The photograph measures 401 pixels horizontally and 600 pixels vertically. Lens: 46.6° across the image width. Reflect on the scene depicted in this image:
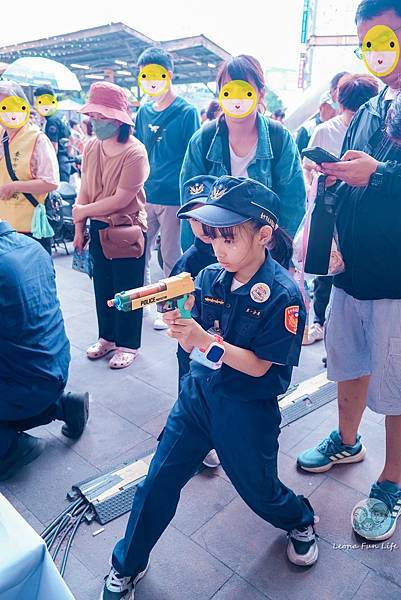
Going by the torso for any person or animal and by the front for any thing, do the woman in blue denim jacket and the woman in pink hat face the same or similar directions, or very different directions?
same or similar directions

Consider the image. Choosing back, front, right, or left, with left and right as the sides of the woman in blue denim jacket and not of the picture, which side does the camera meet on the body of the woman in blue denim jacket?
front

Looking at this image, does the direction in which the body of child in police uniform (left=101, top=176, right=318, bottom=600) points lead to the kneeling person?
no

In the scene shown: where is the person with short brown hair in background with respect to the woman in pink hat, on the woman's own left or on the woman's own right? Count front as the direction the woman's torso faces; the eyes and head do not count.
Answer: on the woman's own left

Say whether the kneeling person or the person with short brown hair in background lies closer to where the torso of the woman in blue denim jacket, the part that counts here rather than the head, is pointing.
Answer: the kneeling person

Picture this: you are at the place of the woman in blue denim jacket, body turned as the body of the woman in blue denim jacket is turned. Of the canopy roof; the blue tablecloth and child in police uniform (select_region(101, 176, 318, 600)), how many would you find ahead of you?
2

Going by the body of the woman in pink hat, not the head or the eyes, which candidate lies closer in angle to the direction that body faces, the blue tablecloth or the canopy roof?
the blue tablecloth

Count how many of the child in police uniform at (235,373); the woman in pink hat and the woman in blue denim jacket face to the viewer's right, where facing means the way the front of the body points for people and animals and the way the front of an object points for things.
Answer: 0

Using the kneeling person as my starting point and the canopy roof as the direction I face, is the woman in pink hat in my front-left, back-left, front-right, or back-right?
front-right

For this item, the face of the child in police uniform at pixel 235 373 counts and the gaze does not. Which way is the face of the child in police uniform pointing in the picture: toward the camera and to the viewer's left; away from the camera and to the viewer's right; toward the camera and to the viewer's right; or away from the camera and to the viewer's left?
toward the camera and to the viewer's left

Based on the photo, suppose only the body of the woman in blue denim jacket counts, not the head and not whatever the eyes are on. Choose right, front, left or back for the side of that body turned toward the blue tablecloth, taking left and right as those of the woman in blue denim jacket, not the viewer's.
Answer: front

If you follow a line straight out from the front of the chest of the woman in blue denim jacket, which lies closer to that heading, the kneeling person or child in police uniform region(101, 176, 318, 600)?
the child in police uniform

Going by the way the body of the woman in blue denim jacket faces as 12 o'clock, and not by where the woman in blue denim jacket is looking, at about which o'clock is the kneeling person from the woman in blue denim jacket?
The kneeling person is roughly at 2 o'clock from the woman in blue denim jacket.

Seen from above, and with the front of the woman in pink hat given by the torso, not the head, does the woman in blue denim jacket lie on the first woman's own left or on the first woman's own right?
on the first woman's own left

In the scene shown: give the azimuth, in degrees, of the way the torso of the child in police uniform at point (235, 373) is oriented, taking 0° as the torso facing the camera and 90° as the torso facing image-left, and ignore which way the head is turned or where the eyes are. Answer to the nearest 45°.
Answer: approximately 45°

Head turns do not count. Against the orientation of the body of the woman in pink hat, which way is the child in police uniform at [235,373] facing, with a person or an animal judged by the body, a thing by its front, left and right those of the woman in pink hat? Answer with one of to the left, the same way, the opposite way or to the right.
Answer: the same way

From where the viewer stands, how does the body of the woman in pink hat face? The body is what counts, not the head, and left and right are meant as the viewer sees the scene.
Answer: facing the viewer and to the left of the viewer

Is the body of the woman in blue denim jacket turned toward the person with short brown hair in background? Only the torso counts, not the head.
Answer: no

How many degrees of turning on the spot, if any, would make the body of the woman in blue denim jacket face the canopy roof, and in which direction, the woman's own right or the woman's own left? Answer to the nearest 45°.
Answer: approximately 180°

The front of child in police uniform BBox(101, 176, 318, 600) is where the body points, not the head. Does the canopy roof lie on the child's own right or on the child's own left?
on the child's own right
